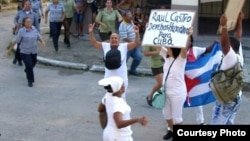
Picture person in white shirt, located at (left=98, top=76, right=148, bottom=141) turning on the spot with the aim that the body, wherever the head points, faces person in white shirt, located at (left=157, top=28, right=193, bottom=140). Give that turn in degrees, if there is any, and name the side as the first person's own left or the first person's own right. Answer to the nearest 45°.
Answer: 0° — they already face them

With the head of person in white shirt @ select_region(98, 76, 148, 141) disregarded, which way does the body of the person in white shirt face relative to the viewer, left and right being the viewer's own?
facing away from the viewer and to the right of the viewer

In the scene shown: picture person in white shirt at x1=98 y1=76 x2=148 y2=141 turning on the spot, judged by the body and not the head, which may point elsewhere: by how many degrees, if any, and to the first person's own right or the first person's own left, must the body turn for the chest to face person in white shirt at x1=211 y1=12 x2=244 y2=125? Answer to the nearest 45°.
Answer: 0° — they already face them
